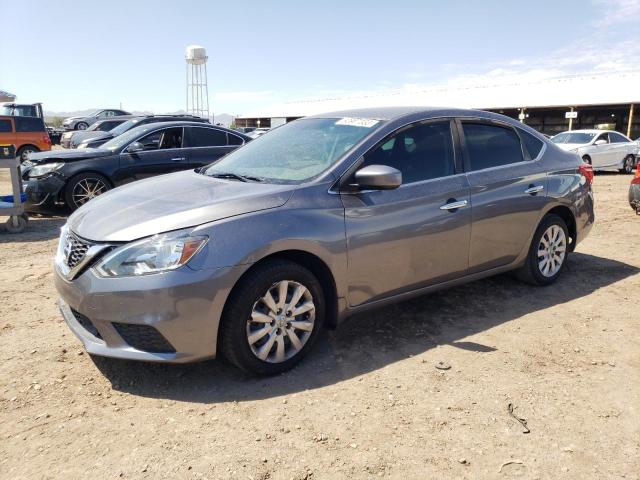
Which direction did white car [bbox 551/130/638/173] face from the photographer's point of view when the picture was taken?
facing the viewer and to the left of the viewer

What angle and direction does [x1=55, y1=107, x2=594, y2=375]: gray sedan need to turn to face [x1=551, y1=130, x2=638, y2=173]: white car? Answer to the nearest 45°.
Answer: approximately 180°

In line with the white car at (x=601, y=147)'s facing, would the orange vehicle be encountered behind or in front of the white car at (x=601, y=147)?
in front

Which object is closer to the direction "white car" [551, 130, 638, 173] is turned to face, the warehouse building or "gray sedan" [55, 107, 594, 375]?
the gray sedan

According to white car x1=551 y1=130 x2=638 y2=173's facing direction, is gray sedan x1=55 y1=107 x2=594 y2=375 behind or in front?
in front

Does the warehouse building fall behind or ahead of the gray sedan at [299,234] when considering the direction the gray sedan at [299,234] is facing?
behind

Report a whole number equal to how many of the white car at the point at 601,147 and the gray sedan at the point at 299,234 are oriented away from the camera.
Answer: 0

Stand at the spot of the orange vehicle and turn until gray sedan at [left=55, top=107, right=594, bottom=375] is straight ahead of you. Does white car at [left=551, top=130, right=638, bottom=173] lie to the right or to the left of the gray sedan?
left
